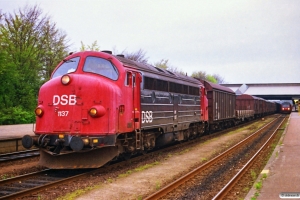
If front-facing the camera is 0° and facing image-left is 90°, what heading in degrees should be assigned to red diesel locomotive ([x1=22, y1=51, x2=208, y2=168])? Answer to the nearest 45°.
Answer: approximately 45°

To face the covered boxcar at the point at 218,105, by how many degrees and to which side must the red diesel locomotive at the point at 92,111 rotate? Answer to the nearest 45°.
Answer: approximately 180°

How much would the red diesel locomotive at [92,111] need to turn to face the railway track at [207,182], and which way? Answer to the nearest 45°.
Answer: approximately 45° to its left

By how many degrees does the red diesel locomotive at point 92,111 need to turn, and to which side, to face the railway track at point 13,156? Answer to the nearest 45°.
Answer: approximately 90° to its right
